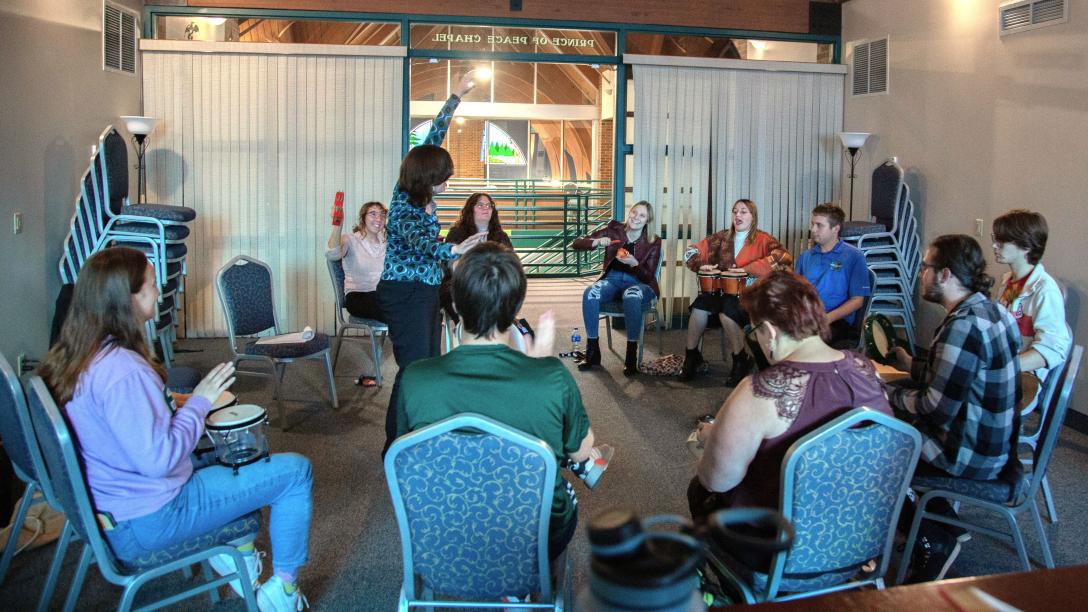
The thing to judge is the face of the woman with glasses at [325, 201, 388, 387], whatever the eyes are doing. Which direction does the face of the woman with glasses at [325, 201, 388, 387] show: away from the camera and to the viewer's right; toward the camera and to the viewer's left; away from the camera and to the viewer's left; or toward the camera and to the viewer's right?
toward the camera and to the viewer's right

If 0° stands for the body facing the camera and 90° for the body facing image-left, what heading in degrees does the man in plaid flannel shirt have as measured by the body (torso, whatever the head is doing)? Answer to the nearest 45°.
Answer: approximately 135°

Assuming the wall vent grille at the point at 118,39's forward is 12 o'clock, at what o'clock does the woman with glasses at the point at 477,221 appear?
The woman with glasses is roughly at 12 o'clock from the wall vent grille.

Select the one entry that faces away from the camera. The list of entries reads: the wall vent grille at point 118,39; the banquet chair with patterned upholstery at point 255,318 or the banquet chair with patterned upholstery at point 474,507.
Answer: the banquet chair with patterned upholstery at point 474,507

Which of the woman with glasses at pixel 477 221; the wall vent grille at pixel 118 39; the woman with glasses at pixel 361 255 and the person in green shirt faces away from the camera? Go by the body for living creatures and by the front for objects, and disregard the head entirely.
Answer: the person in green shirt

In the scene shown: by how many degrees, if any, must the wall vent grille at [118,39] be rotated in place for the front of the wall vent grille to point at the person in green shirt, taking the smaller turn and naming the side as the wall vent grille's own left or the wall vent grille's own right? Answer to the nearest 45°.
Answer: approximately 45° to the wall vent grille's own right

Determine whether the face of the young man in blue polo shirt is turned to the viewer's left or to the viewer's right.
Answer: to the viewer's left

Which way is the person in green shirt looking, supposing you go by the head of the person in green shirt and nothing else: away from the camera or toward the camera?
away from the camera

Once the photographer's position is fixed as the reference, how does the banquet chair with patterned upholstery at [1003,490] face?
facing to the left of the viewer

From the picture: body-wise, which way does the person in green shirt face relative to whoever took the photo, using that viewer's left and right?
facing away from the viewer
